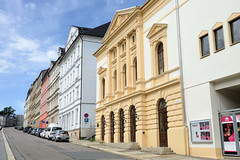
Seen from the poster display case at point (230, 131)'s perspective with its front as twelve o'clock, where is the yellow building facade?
The yellow building facade is roughly at 3 o'clock from the poster display case.

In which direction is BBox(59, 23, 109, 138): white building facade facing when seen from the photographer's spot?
facing to the left of the viewer

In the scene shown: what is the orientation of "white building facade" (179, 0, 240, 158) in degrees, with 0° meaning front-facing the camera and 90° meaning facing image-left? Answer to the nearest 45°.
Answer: approximately 45°

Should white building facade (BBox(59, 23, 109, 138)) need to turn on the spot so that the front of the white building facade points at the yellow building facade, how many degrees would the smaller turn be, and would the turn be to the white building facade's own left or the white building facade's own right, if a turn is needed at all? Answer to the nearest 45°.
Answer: approximately 90° to the white building facade's own left

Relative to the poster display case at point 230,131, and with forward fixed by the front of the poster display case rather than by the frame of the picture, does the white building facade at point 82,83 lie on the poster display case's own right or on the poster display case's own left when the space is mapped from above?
on the poster display case's own right

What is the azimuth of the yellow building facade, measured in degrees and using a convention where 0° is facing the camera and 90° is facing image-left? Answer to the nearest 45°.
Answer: approximately 45°

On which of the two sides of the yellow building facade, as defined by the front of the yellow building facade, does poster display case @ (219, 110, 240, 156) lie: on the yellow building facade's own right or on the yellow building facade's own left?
on the yellow building facade's own left
